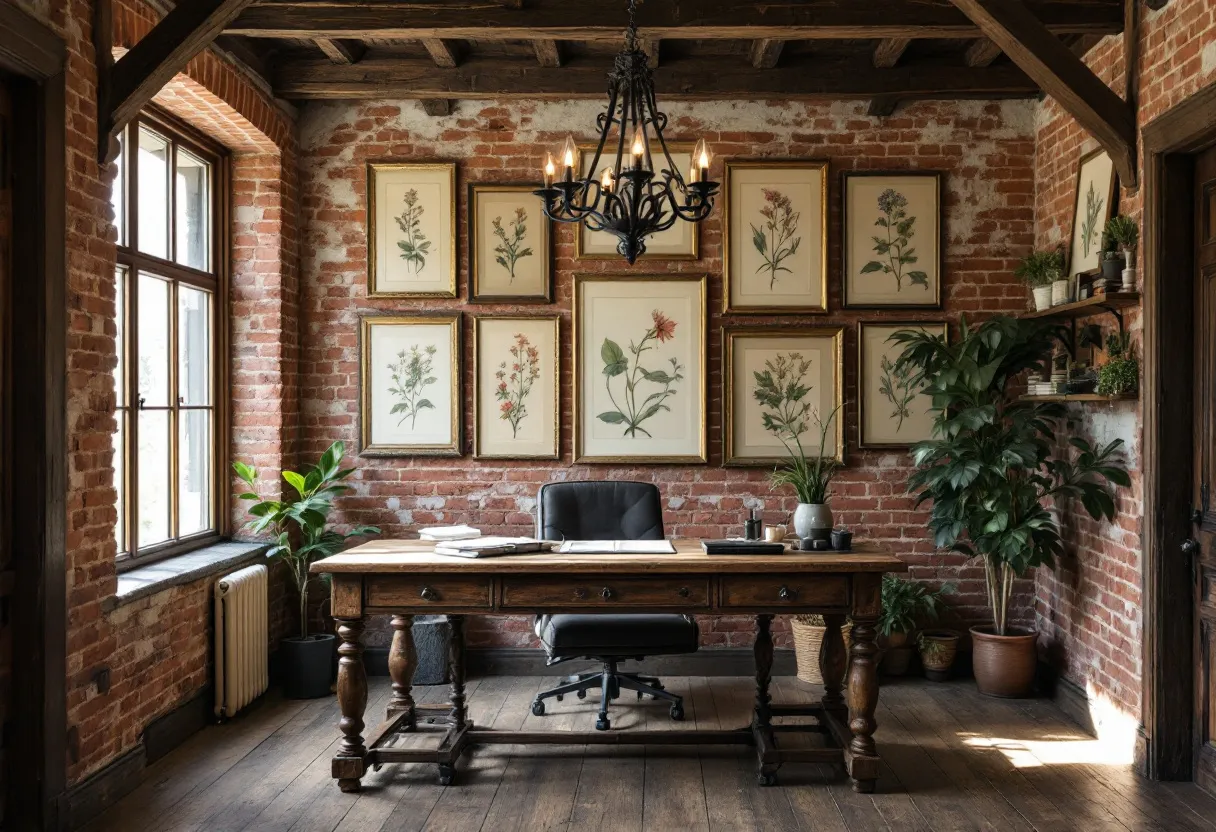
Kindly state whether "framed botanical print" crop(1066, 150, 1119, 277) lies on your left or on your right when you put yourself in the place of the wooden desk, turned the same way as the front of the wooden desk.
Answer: on your left

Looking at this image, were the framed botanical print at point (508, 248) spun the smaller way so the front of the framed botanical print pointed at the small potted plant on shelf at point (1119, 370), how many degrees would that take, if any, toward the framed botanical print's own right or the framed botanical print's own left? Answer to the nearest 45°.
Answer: approximately 45° to the framed botanical print's own left

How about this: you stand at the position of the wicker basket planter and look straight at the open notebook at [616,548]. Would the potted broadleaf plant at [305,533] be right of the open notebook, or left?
right

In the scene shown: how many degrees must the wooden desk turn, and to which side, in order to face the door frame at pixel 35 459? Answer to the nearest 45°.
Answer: approximately 90° to its right

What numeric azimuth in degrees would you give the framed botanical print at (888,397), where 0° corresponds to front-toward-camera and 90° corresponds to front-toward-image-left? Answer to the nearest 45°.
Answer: approximately 0°

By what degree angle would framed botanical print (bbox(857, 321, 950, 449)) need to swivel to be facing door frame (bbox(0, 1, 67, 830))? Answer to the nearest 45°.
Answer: approximately 45° to its right

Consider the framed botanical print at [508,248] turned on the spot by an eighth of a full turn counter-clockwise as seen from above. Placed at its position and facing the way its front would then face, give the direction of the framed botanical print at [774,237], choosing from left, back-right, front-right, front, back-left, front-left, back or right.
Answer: front-left

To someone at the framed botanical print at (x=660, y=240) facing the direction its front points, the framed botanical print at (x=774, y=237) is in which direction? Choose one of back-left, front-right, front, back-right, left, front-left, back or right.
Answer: left

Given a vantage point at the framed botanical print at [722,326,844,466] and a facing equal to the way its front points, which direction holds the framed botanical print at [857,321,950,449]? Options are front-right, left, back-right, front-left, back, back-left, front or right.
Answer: left

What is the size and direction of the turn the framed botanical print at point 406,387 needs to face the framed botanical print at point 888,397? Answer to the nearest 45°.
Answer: approximately 90° to its left
